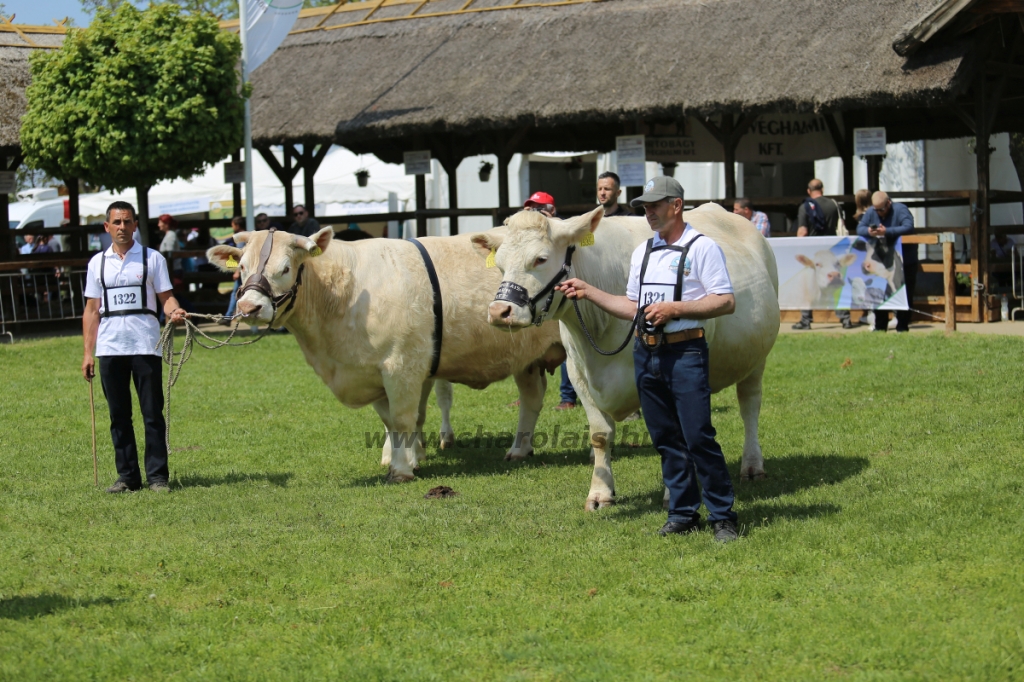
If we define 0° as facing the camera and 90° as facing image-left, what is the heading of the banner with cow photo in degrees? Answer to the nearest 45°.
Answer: approximately 0°

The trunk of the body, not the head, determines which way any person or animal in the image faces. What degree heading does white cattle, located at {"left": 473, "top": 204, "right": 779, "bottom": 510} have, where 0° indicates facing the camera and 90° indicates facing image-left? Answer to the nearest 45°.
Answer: approximately 45°

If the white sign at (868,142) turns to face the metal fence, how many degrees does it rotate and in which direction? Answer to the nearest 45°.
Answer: approximately 90° to its right

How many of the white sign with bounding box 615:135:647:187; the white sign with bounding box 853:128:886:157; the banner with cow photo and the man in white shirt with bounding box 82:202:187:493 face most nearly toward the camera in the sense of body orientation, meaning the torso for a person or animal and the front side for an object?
4

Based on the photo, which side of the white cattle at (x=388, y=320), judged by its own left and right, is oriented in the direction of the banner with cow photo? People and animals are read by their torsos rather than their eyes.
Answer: back

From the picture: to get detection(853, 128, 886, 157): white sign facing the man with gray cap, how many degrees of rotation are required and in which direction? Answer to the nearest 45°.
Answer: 0° — it already faces them

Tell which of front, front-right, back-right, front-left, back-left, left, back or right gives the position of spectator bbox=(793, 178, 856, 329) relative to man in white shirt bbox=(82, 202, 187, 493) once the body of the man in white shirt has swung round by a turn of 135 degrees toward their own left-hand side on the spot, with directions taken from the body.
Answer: front

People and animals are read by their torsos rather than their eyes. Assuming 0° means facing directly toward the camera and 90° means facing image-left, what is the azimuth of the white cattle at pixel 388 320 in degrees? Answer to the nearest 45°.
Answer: approximately 45°

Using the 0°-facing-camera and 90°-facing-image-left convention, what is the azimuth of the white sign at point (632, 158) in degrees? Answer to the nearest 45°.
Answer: approximately 0°

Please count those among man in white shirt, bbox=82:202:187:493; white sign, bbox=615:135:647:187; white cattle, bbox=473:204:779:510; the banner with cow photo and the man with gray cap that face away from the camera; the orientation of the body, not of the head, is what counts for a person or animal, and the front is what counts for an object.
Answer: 0

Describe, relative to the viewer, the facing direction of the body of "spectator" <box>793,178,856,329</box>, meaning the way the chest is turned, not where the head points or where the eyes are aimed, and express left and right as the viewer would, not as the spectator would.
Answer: facing away from the viewer

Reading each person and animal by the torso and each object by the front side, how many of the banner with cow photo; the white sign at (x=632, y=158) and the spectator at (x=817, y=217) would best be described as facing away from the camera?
1

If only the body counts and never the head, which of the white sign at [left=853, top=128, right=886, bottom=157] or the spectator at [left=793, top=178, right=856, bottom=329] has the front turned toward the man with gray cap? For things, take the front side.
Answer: the white sign

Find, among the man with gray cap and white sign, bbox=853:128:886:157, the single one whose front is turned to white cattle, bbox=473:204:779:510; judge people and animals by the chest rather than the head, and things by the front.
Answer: the white sign
